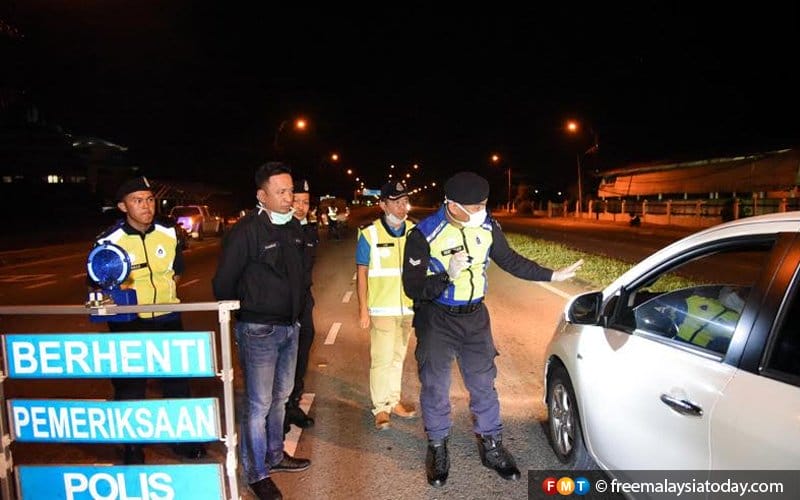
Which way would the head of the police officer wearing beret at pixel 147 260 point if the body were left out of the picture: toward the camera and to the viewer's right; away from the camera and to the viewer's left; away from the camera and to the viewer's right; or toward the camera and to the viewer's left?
toward the camera and to the viewer's right

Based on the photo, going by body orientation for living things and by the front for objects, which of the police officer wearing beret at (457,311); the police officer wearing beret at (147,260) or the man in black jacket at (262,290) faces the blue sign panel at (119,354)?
the police officer wearing beret at (147,260)

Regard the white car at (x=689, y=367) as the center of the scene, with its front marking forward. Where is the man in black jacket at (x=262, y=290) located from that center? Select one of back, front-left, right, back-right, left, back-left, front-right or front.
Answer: front-left

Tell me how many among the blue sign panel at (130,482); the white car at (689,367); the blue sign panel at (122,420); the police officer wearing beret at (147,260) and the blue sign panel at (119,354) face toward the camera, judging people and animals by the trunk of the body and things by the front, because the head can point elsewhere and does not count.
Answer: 4

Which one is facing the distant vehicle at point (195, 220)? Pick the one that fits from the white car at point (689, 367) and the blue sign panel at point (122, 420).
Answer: the white car

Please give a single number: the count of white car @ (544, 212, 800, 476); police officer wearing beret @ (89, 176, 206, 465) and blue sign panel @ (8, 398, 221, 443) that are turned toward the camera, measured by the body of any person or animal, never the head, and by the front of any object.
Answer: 2

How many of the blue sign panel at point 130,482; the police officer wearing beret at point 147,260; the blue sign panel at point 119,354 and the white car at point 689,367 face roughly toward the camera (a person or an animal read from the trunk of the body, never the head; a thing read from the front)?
3

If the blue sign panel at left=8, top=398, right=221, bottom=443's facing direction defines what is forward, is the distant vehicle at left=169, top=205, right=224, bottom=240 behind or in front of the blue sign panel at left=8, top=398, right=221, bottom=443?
behind

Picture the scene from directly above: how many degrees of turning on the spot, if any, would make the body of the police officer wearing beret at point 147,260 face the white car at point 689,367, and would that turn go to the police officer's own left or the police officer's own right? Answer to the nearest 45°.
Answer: approximately 45° to the police officer's own left

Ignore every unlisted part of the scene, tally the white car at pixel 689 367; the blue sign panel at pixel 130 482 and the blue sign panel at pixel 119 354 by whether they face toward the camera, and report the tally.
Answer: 2
